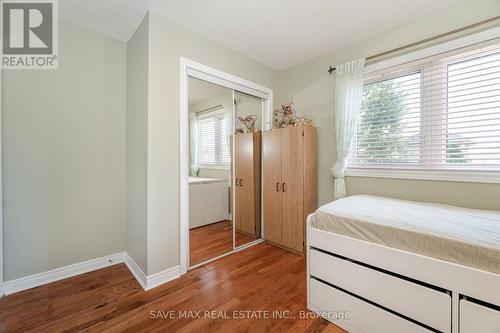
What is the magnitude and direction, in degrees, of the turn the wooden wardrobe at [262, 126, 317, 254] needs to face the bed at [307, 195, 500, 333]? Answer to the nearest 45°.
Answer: approximately 90° to its left

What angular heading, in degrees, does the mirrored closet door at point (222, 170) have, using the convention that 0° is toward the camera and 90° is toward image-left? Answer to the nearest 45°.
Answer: approximately 315°

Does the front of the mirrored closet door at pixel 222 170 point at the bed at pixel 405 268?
yes

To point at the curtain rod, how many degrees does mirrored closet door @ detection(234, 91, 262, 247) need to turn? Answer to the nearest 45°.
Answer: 0° — it already faces it

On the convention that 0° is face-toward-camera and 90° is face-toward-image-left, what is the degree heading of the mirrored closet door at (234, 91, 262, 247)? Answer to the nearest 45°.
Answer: approximately 315°

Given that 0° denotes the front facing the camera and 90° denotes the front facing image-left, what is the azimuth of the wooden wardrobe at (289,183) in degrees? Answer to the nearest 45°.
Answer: approximately 45°

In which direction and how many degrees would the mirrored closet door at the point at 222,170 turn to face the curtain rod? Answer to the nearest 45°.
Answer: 0° — it already faces it
